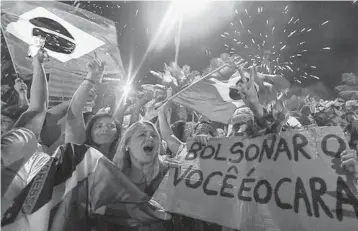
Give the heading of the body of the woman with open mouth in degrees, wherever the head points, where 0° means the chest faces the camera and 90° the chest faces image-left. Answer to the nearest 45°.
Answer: approximately 315°

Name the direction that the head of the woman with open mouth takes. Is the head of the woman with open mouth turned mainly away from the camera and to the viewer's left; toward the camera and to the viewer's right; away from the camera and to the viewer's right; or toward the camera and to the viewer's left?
toward the camera and to the viewer's right
